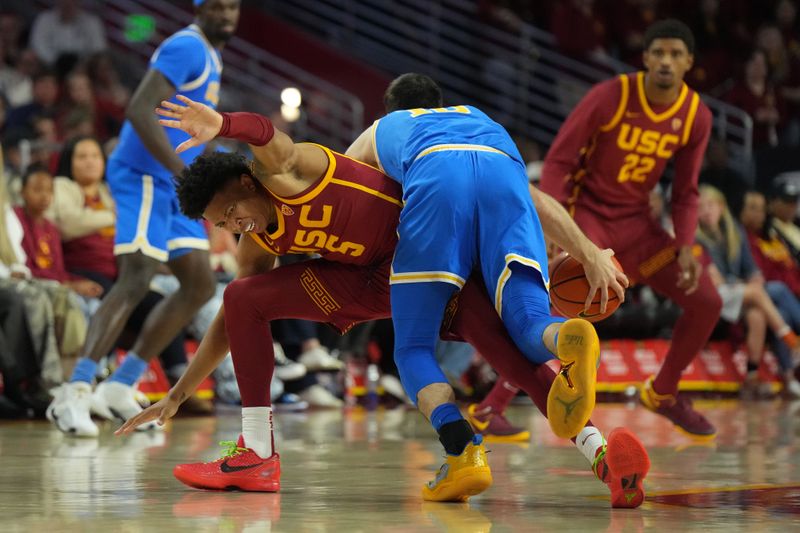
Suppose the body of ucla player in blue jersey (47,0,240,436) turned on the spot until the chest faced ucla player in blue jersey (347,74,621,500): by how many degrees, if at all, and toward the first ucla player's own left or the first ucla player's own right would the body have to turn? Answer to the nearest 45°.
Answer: approximately 45° to the first ucla player's own right

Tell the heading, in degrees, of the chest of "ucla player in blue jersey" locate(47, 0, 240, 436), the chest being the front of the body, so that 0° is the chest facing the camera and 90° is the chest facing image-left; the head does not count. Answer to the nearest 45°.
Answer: approximately 315°

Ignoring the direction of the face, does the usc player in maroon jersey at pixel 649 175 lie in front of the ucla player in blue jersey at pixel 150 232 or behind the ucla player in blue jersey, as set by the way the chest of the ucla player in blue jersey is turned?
in front
